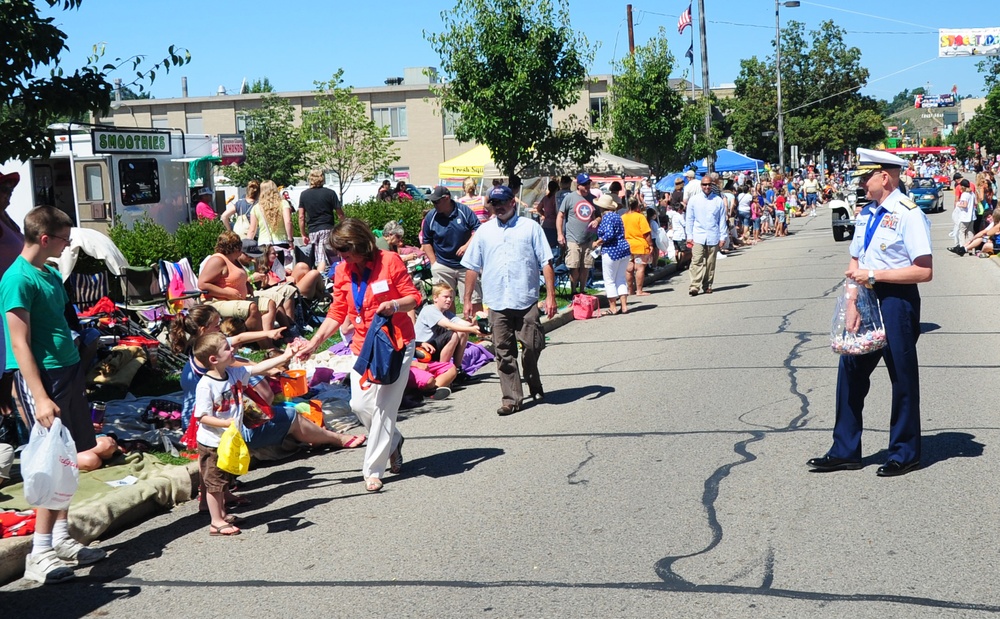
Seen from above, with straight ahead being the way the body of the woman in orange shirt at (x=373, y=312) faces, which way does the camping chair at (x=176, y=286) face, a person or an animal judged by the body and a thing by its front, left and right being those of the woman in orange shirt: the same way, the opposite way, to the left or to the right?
to the left

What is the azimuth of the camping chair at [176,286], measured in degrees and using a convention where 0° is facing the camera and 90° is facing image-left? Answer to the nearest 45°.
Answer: approximately 315°

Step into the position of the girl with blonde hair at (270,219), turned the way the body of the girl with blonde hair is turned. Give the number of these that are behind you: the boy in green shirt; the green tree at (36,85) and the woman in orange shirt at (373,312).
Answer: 3

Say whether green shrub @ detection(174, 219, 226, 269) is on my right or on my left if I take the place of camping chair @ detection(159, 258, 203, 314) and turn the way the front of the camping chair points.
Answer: on my left

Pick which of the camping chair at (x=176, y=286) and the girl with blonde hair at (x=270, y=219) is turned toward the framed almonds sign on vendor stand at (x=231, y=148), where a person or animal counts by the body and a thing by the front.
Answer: the girl with blonde hair

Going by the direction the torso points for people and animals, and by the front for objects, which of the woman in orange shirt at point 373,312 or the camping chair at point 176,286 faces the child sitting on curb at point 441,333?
the camping chair

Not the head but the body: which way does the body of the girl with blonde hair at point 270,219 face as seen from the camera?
away from the camera

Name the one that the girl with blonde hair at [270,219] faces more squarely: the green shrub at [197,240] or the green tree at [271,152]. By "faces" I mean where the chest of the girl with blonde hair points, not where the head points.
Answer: the green tree

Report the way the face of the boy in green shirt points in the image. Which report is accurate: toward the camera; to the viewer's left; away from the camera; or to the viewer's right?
to the viewer's right

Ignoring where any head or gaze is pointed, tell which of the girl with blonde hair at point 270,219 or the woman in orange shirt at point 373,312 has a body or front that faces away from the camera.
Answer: the girl with blonde hair

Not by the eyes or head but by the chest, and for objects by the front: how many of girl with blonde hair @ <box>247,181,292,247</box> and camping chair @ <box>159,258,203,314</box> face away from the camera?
1

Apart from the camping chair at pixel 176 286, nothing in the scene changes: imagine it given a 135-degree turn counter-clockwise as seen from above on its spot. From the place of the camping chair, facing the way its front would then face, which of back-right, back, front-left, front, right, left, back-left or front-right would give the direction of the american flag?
front-right

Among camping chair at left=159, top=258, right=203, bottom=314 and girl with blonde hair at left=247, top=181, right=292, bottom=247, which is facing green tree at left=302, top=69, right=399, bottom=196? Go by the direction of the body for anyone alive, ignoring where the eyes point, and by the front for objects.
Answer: the girl with blonde hair

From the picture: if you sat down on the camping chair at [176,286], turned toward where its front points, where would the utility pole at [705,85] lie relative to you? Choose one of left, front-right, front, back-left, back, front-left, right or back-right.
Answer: left

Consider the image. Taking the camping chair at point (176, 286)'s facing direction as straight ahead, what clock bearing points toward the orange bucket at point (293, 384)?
The orange bucket is roughly at 1 o'clock from the camping chair.

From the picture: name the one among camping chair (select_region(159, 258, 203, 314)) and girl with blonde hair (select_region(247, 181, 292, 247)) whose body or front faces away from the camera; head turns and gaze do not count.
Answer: the girl with blonde hair

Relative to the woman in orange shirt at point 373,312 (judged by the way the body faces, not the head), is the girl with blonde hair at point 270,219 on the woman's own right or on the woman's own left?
on the woman's own right

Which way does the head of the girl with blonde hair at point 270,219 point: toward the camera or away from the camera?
away from the camera

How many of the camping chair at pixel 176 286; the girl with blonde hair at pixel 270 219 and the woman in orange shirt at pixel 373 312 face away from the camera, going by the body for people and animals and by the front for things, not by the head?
1
